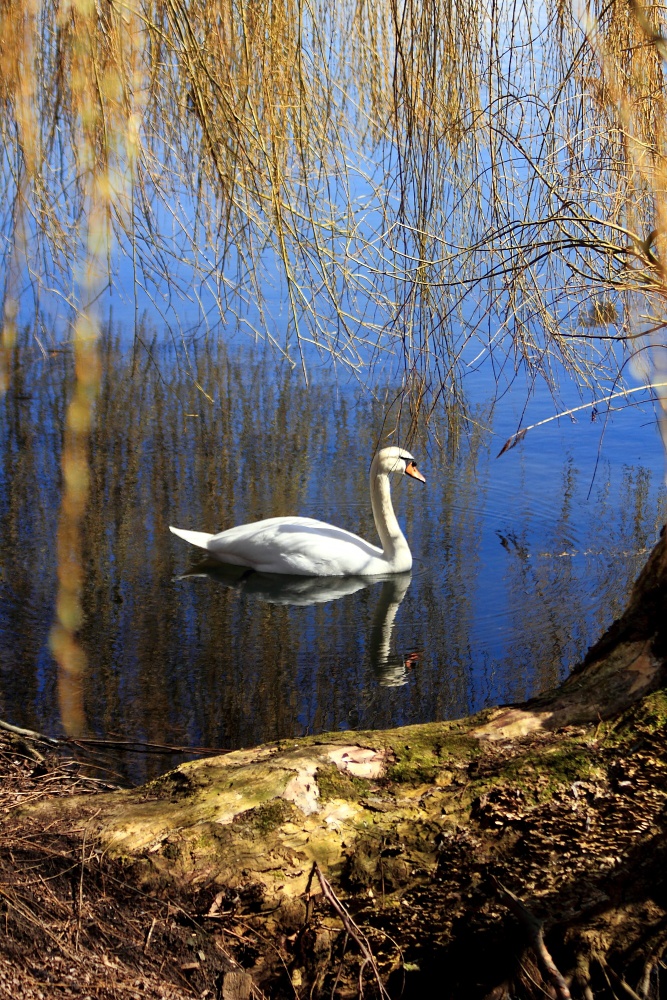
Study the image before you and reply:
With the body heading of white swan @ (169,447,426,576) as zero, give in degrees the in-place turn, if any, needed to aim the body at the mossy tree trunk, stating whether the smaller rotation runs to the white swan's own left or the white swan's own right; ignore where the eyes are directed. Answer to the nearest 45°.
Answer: approximately 90° to the white swan's own right

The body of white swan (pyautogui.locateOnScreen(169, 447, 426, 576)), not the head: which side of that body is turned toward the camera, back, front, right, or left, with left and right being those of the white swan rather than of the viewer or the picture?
right

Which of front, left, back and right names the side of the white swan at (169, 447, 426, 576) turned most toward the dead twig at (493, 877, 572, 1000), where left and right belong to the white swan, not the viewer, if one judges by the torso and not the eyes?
right

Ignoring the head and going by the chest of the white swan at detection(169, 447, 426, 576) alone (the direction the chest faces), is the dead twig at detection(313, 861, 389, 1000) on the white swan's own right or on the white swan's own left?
on the white swan's own right
